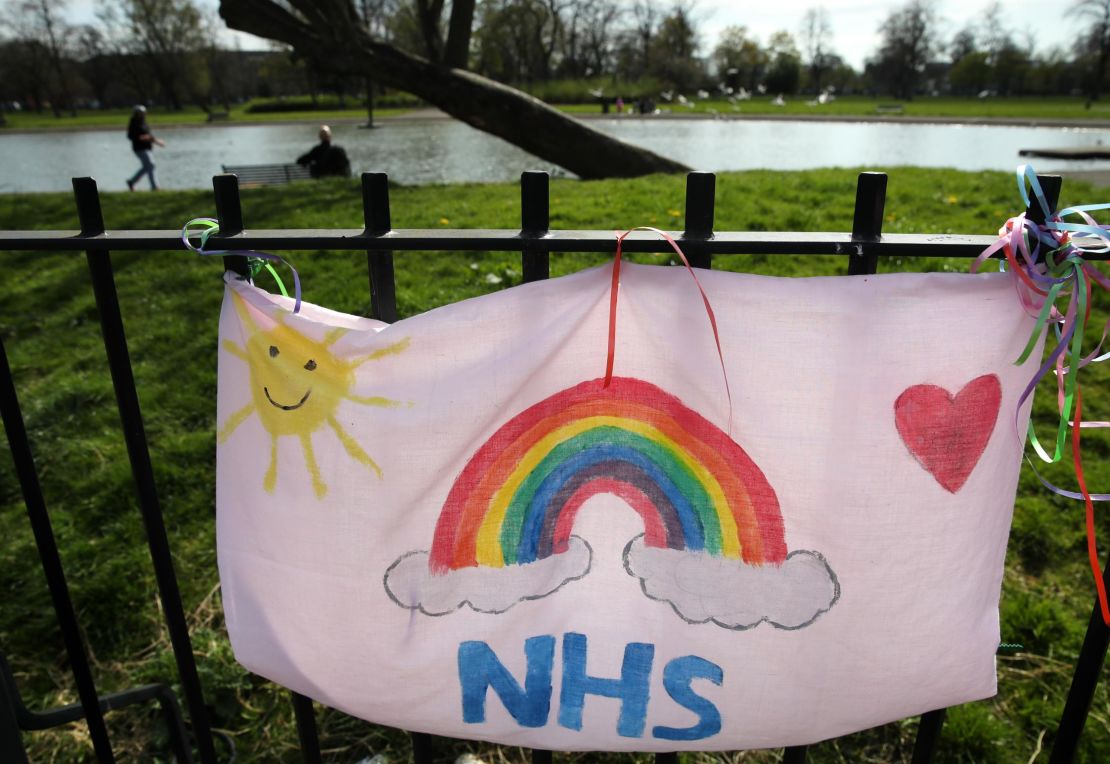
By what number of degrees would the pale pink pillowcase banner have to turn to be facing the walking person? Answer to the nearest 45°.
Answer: approximately 135° to its right

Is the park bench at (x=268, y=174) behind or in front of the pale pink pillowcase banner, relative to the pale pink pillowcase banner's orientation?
behind

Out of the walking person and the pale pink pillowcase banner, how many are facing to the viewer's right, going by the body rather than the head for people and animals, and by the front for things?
1

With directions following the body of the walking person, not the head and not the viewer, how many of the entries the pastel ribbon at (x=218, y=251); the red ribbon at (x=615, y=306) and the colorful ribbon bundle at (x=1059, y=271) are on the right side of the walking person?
3

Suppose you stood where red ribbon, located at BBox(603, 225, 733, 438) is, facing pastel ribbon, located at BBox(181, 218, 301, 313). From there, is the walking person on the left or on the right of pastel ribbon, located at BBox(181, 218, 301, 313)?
right

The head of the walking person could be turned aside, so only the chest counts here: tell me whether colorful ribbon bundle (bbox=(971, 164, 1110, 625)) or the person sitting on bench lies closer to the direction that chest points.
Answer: the person sitting on bench

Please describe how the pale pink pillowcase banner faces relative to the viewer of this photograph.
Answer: facing the viewer

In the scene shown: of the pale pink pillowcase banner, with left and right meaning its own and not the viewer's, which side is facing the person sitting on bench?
back

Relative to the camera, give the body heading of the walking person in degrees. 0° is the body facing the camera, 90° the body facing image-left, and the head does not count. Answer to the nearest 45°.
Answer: approximately 270°

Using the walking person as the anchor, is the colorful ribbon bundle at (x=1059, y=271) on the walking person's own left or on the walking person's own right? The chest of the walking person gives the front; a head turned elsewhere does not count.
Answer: on the walking person's own right

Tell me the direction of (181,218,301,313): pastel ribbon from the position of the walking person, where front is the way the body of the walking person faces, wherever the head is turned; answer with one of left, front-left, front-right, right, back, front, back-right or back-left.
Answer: right
